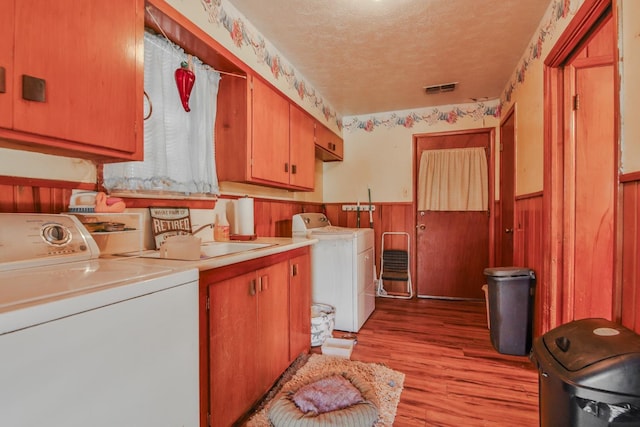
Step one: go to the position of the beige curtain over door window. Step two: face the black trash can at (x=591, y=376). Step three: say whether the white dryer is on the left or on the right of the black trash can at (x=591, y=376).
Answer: right

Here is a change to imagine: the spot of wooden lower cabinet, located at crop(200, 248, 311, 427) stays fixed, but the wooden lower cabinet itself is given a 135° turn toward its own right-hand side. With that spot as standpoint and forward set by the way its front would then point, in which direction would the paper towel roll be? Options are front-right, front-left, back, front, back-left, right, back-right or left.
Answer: right

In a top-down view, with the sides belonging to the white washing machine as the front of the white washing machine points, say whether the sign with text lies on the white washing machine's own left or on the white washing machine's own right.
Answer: on the white washing machine's own left

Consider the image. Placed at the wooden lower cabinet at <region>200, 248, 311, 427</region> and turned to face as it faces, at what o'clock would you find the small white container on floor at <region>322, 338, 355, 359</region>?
The small white container on floor is roughly at 9 o'clock from the wooden lower cabinet.

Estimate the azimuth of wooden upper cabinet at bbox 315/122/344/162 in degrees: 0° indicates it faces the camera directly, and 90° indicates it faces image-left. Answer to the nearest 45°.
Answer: approximately 270°
